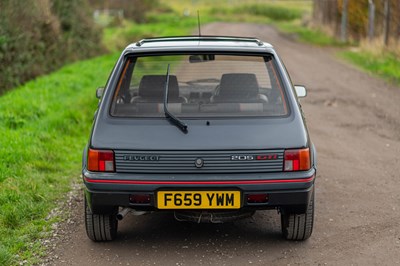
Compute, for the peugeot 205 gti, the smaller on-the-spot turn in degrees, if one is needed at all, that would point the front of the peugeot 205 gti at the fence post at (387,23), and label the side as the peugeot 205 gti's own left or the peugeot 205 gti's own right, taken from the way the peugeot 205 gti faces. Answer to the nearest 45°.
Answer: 0° — it already faces it

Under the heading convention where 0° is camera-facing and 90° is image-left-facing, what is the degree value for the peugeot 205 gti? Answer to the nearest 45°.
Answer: approximately 180°

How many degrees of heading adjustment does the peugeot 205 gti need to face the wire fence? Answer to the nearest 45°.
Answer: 0° — it already faces it
